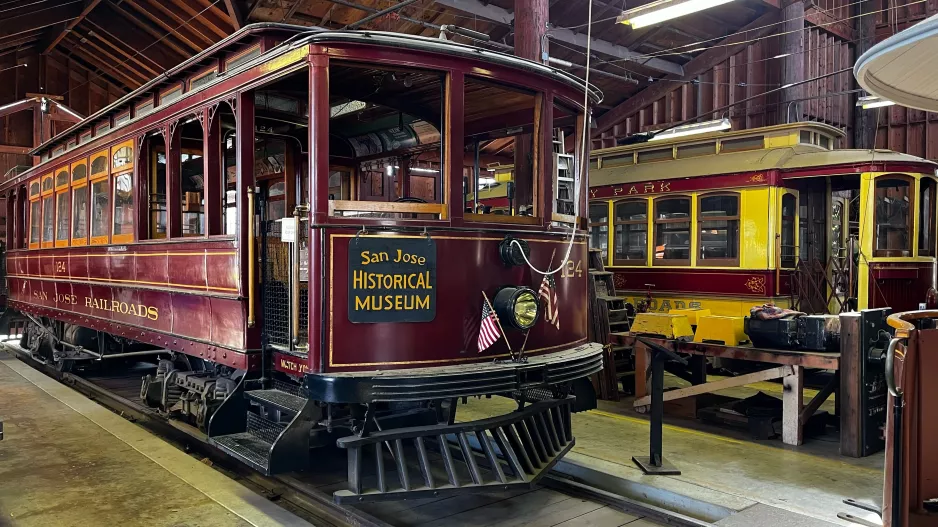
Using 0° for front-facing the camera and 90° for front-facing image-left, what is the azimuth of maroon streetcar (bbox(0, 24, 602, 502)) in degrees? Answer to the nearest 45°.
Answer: approximately 315°

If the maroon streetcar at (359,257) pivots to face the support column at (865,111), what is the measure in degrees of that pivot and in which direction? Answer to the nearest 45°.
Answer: approximately 90° to its left

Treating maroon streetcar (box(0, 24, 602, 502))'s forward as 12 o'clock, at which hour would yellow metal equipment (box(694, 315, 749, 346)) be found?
The yellow metal equipment is roughly at 10 o'clock from the maroon streetcar.

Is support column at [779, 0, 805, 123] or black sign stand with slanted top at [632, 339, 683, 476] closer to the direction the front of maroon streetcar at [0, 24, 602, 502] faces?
the black sign stand with slanted top

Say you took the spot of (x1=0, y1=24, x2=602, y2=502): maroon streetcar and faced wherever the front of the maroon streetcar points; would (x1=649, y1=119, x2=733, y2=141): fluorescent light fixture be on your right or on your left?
on your left

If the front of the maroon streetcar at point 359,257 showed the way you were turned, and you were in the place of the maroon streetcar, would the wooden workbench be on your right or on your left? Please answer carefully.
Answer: on your left

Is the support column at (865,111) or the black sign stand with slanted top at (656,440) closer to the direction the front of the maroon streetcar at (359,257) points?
the black sign stand with slanted top

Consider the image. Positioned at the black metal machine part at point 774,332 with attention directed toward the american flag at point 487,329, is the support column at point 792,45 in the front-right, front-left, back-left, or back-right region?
back-right

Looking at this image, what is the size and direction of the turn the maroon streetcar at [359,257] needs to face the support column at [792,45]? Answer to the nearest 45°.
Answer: approximately 90° to its left

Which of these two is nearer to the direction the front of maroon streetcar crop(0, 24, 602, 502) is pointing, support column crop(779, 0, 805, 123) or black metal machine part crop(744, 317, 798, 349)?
the black metal machine part

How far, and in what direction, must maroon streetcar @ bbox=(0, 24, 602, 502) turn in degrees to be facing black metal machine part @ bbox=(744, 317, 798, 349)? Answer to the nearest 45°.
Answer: approximately 45° to its left
